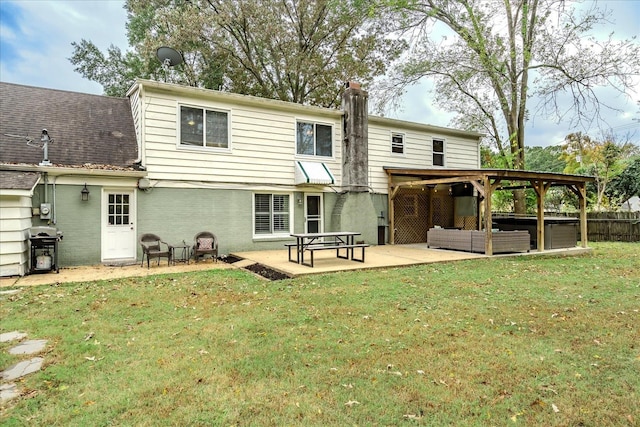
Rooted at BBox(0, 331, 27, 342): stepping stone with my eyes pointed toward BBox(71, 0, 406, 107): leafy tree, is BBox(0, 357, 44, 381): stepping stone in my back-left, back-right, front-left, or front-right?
back-right

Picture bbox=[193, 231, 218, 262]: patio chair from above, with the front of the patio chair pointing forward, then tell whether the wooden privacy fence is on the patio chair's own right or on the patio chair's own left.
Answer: on the patio chair's own left

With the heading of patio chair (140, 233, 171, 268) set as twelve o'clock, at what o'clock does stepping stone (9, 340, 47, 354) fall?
The stepping stone is roughly at 2 o'clock from the patio chair.

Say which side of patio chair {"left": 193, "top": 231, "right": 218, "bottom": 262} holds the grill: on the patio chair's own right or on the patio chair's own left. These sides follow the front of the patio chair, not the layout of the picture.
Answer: on the patio chair's own right

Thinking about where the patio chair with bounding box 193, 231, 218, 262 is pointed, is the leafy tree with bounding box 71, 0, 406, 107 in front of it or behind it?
behind

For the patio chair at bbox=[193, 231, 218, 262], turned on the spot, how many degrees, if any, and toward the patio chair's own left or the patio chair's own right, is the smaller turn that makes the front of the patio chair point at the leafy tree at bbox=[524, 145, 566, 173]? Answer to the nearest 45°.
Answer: approximately 135° to the patio chair's own left

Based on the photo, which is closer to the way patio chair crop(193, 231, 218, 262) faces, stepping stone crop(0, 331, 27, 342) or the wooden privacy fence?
the stepping stone

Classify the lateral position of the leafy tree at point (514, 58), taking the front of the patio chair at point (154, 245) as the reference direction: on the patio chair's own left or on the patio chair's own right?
on the patio chair's own left

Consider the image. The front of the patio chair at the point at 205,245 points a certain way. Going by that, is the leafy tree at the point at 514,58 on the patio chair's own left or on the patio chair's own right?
on the patio chair's own left

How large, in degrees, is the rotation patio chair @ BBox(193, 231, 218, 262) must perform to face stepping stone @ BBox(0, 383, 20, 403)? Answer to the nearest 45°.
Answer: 0° — it already faces it
